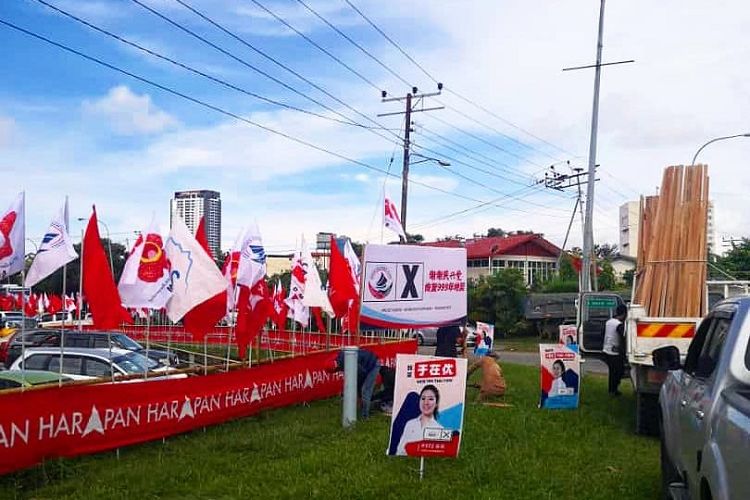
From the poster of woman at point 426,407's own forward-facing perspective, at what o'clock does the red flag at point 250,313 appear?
The red flag is roughly at 5 o'clock from the poster of woman.

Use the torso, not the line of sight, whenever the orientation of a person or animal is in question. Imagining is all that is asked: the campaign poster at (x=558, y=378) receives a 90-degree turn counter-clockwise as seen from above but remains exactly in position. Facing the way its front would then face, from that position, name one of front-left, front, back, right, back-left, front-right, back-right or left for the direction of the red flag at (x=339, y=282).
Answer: back

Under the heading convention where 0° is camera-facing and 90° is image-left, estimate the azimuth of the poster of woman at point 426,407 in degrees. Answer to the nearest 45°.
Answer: approximately 0°

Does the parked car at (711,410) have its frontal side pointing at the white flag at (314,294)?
no

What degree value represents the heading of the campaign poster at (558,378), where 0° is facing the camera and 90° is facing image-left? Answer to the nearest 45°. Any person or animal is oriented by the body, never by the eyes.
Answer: approximately 0°

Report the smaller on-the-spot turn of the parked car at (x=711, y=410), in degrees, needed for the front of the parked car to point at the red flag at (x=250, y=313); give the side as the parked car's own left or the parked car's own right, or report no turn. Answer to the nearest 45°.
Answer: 0° — it already faces it
